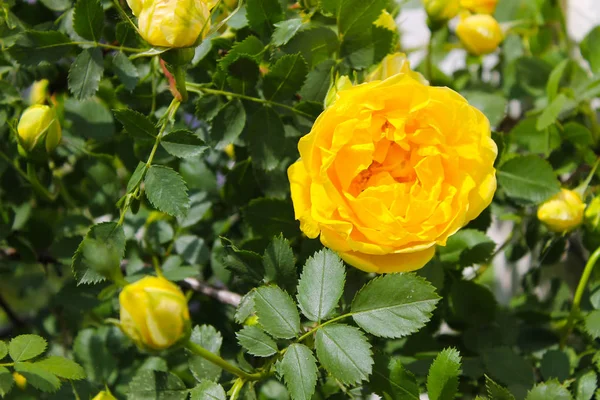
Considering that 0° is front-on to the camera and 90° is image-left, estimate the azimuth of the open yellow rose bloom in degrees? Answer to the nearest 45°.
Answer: approximately 0°
